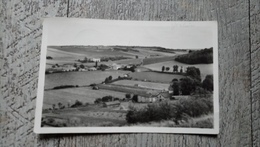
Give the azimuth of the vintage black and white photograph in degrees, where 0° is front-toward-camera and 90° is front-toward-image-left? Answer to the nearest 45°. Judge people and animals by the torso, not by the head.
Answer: approximately 0°
